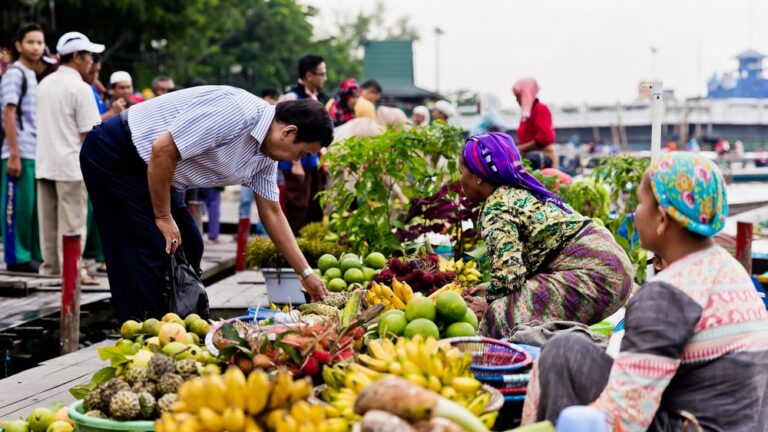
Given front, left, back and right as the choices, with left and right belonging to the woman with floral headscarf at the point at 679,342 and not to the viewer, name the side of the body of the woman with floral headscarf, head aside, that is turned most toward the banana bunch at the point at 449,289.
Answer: front

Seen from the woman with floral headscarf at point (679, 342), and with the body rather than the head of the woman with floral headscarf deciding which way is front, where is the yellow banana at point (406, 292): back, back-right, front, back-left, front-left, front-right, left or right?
front

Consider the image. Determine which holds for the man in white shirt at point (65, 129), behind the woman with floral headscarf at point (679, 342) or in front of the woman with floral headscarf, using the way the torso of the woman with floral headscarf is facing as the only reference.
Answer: in front

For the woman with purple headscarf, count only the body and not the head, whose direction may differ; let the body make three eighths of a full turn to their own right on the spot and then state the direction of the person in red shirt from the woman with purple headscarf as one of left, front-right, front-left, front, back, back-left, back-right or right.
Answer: front-left

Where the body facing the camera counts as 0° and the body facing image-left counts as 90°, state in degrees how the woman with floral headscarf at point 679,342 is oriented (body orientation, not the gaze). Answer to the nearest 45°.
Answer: approximately 135°

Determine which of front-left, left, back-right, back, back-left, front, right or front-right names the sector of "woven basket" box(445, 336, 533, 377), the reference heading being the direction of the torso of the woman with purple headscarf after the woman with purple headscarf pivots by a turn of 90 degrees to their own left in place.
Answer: front

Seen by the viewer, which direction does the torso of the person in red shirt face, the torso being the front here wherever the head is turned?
to the viewer's left

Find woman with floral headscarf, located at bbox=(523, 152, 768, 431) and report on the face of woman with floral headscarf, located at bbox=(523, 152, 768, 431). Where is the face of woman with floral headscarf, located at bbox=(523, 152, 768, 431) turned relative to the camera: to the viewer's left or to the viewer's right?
to the viewer's left

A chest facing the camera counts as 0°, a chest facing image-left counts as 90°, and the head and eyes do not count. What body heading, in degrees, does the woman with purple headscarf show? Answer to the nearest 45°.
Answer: approximately 90°

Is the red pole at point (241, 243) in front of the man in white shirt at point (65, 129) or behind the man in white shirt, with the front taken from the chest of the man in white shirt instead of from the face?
in front

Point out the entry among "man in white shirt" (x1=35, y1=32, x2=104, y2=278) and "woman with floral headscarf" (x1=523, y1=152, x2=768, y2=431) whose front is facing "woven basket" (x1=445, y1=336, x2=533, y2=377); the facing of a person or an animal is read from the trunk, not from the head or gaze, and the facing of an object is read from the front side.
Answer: the woman with floral headscarf
